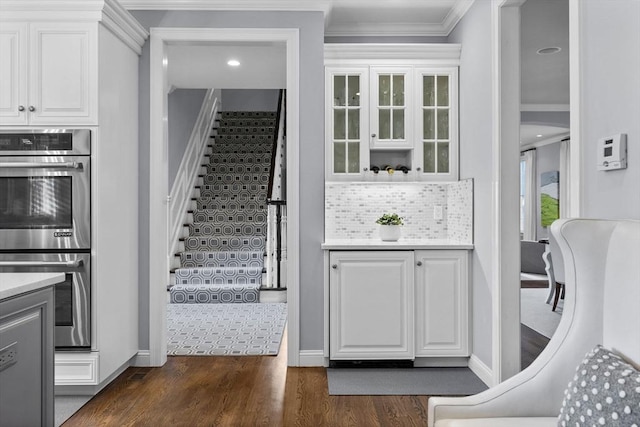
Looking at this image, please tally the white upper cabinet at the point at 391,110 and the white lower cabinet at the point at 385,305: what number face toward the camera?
2

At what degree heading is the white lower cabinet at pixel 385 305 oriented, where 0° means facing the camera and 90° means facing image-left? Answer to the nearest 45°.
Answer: approximately 0°

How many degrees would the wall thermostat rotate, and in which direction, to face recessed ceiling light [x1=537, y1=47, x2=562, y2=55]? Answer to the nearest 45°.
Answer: approximately 135° to its right

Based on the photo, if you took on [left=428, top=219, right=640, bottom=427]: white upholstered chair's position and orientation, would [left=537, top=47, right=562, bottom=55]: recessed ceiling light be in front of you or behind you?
behind

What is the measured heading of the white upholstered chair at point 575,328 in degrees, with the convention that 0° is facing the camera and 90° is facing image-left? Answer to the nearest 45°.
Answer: approximately 45°
